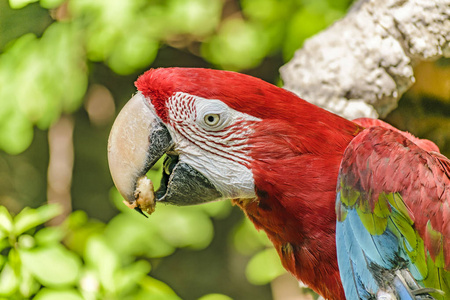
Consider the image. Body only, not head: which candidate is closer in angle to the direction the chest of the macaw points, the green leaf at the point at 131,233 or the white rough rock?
the green leaf

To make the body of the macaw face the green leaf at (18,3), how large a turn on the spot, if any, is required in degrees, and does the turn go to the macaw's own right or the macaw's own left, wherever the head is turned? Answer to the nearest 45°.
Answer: approximately 45° to the macaw's own right

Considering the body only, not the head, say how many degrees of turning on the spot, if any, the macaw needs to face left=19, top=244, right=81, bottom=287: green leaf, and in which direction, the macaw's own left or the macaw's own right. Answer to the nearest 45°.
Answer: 0° — it already faces it

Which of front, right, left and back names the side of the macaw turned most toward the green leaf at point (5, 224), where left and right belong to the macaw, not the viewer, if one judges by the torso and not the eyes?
front

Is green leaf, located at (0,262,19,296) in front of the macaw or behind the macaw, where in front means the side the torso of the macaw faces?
in front

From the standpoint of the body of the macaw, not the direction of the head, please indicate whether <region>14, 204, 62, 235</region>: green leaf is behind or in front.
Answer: in front

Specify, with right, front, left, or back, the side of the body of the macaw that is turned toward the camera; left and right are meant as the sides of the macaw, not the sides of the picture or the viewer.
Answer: left

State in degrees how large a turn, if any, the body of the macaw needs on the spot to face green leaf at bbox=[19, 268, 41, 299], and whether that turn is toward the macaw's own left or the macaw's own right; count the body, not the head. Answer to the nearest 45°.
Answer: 0° — it already faces it
